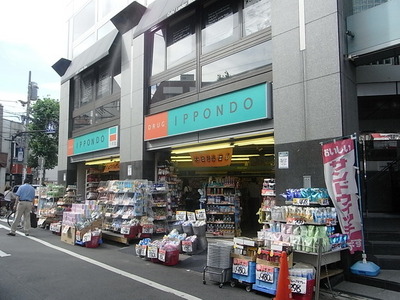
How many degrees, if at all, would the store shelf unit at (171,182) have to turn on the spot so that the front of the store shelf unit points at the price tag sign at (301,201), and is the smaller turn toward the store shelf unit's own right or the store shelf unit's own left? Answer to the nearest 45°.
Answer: approximately 45° to the store shelf unit's own left

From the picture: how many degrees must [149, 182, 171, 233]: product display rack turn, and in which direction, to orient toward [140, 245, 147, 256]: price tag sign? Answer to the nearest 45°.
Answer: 0° — it already faces it

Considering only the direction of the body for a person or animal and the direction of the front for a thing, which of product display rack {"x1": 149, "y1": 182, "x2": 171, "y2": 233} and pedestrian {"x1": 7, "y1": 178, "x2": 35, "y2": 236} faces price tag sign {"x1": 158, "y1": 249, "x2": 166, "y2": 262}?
the product display rack

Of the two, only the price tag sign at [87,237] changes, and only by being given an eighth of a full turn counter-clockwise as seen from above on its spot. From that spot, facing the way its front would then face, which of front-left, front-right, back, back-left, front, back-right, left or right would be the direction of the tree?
back

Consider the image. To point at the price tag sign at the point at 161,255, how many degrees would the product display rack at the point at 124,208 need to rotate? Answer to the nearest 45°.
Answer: approximately 45° to its left
